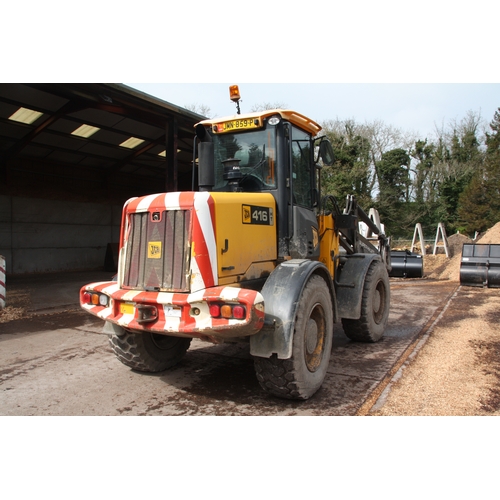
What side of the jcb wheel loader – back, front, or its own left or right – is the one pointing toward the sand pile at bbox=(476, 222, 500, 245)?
front

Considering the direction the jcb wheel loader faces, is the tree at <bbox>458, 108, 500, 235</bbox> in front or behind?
in front

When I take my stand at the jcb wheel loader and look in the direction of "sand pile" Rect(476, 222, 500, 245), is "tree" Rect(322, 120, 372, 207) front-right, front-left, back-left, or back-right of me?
front-left

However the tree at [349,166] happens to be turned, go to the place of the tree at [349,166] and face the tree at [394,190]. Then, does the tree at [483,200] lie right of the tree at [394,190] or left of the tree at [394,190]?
right

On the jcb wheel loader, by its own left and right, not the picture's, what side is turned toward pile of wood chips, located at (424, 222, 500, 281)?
front

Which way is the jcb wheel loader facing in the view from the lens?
facing away from the viewer and to the right of the viewer

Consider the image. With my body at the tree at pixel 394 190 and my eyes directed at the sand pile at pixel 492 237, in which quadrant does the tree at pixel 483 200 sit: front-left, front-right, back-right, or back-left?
front-left
